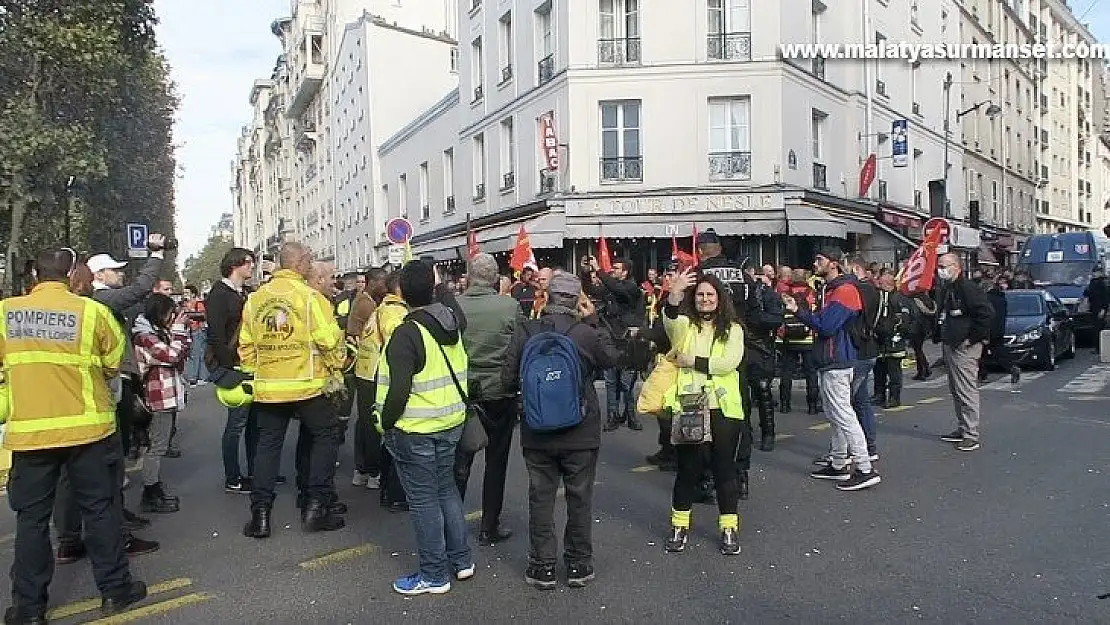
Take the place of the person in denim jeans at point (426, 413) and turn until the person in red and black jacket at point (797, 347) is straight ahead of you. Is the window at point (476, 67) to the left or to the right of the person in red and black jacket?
left

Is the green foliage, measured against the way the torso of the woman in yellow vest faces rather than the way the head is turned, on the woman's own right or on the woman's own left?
on the woman's own right

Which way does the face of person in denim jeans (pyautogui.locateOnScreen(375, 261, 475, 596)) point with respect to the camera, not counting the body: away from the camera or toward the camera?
away from the camera

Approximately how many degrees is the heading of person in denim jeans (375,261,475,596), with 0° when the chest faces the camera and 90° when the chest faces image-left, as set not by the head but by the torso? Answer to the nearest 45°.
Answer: approximately 135°

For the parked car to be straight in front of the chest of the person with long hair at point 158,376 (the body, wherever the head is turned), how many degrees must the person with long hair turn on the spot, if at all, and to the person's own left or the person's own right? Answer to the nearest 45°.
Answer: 0° — they already face it

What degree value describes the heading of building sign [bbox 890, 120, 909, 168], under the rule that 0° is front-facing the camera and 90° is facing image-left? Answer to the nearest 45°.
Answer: approximately 0°

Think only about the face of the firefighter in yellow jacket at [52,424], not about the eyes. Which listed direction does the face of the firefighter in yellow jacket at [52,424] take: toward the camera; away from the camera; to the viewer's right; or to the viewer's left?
away from the camera

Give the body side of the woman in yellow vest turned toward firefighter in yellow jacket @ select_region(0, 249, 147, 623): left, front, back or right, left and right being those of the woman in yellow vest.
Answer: right
